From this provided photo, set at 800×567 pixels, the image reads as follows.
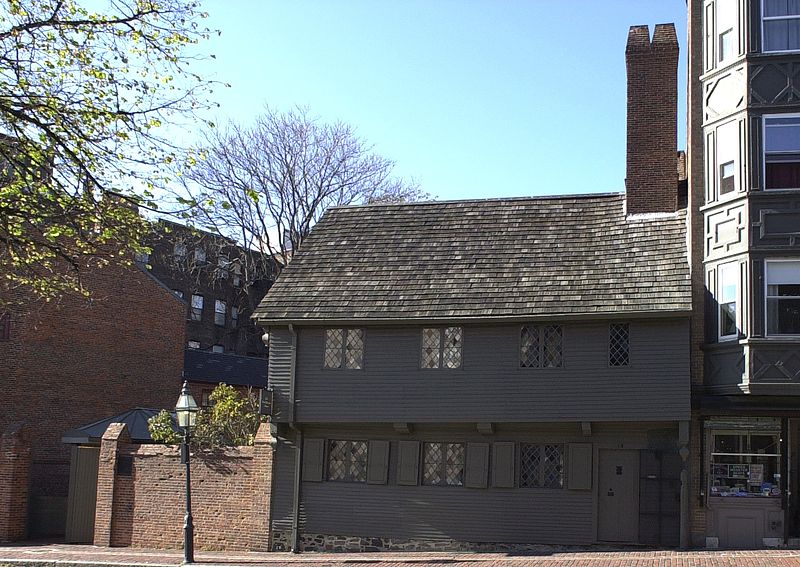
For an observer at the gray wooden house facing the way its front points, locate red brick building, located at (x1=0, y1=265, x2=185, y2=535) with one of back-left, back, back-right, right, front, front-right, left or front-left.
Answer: back-right

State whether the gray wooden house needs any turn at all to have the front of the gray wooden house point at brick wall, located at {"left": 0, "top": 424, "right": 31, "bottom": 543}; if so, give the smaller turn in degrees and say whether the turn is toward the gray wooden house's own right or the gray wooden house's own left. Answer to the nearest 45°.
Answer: approximately 90° to the gray wooden house's own right

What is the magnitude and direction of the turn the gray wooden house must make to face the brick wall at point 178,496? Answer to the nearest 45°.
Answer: approximately 90° to its right

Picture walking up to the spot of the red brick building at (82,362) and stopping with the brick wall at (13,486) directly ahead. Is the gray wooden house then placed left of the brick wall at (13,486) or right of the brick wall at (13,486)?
left

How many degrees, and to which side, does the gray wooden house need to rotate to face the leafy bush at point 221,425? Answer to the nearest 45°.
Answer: approximately 90° to its right

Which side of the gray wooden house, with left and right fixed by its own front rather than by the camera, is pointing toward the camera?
front

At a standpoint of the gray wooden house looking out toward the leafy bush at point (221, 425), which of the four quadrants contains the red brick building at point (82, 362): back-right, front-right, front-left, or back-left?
front-right
